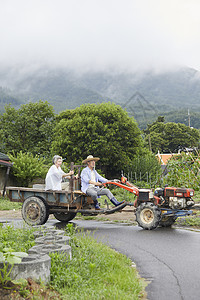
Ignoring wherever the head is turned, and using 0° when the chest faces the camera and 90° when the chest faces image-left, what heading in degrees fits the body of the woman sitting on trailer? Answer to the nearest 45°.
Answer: approximately 270°

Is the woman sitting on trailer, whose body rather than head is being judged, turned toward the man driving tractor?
yes

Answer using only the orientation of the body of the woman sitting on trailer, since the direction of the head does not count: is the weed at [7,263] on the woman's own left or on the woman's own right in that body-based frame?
on the woman's own right

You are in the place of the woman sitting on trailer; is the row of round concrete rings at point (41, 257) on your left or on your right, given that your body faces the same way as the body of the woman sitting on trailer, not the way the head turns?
on your right

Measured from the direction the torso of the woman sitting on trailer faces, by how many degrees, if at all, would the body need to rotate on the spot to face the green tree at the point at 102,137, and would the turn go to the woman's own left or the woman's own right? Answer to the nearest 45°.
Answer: approximately 90° to the woman's own left

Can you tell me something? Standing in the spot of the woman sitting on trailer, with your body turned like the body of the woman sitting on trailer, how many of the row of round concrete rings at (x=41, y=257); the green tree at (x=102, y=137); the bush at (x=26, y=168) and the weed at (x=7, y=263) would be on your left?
2
